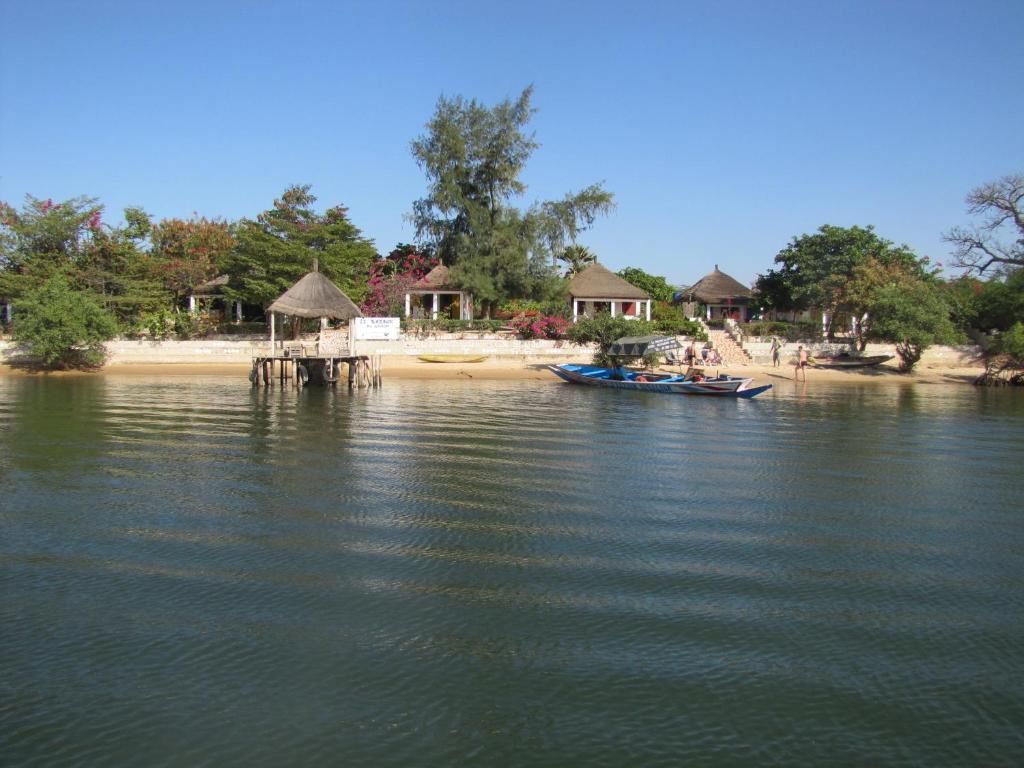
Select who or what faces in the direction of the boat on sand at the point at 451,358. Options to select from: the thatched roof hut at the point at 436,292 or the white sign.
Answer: the thatched roof hut

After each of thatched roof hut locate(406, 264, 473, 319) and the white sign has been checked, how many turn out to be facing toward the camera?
2

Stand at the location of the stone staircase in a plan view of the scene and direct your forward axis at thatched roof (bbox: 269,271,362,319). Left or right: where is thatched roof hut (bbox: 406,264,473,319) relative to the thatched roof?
right

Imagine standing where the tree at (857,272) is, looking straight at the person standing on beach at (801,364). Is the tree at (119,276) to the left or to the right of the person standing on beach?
right

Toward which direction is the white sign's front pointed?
toward the camera

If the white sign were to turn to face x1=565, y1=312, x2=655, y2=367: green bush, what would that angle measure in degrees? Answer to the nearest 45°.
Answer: approximately 90° to its left

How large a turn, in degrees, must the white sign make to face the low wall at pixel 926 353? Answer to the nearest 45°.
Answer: approximately 90° to its left

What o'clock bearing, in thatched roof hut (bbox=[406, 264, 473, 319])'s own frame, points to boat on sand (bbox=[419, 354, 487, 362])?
The boat on sand is roughly at 12 o'clock from the thatched roof hut.

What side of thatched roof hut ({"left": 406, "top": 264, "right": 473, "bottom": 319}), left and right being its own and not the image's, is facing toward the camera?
front

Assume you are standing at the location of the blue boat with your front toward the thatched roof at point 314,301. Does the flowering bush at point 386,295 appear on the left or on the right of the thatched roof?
right

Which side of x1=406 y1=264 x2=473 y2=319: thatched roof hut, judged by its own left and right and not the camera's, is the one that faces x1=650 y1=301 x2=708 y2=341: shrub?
left

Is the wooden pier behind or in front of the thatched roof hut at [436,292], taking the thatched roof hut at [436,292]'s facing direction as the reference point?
in front

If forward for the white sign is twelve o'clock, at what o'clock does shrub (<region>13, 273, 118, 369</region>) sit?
The shrub is roughly at 3 o'clock from the white sign.

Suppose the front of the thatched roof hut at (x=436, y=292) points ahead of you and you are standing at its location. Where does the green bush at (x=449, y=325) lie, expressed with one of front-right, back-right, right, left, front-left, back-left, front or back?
front

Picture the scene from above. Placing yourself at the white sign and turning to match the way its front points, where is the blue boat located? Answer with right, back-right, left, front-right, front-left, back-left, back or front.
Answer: front-left

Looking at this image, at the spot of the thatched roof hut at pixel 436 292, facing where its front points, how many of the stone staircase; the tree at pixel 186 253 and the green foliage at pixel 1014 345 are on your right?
1

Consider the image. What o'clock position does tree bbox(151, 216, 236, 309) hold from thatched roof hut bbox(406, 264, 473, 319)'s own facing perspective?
The tree is roughly at 3 o'clock from the thatched roof hut.

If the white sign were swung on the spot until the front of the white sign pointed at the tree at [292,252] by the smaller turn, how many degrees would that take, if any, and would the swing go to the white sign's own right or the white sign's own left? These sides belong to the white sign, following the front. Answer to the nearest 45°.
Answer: approximately 135° to the white sign's own right

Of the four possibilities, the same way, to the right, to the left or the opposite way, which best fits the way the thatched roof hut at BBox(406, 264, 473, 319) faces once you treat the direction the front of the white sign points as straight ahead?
the same way
